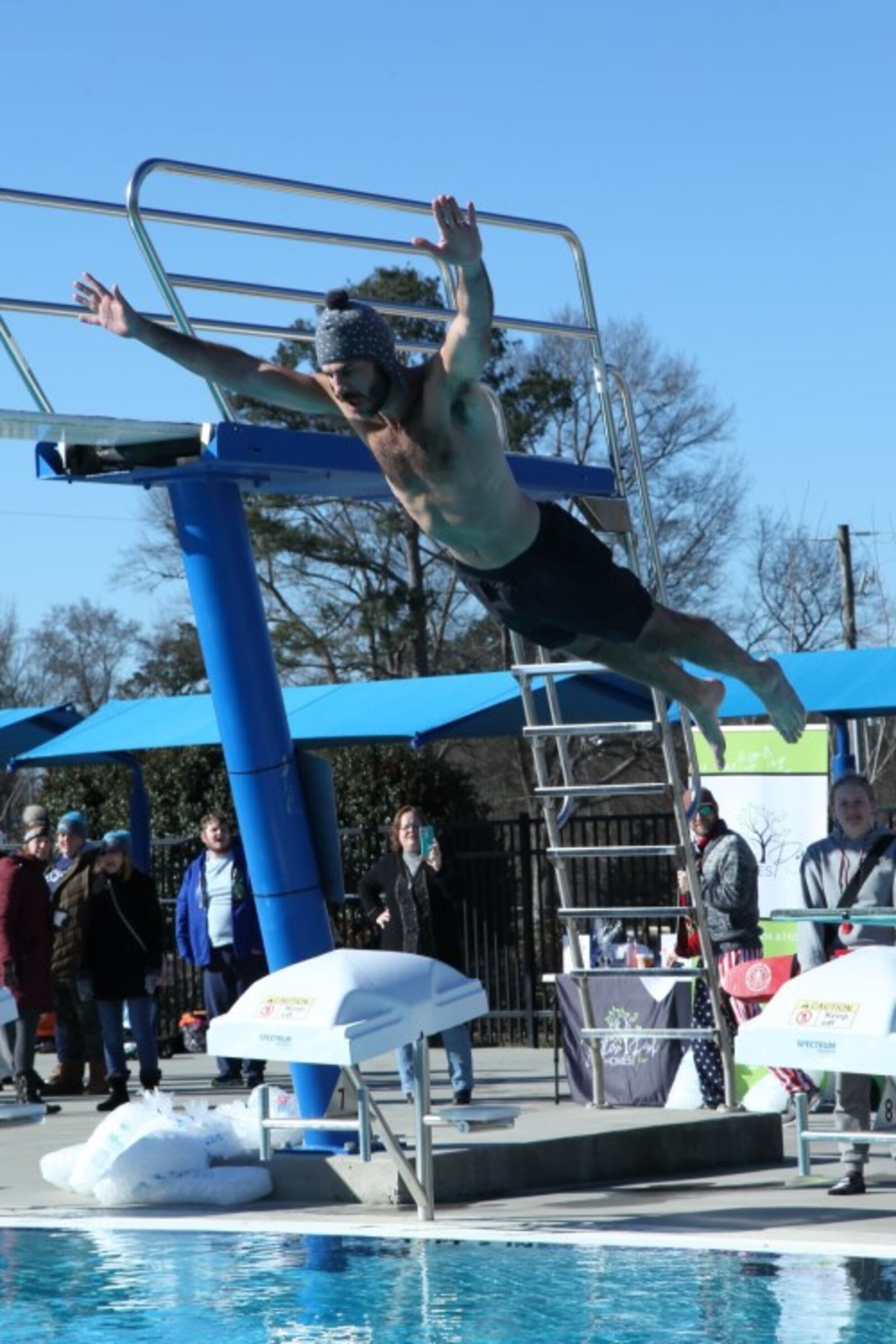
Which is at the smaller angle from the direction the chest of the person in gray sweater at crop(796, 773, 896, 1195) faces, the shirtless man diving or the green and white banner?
the shirtless man diving

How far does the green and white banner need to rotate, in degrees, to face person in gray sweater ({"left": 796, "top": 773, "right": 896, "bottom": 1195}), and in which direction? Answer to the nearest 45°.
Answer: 0° — it already faces them

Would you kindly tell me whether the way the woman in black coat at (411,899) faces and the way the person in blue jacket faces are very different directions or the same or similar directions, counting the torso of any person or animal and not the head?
same or similar directions

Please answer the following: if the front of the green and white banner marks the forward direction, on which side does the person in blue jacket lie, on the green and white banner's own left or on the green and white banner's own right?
on the green and white banner's own right

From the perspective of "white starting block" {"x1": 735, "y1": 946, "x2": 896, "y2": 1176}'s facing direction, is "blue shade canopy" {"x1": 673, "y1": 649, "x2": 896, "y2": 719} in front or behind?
behind

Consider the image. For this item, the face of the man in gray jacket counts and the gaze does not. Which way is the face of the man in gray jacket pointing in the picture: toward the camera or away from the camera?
toward the camera

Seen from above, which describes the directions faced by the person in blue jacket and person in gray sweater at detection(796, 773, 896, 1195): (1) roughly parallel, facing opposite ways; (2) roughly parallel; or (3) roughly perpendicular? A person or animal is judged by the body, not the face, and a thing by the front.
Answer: roughly parallel

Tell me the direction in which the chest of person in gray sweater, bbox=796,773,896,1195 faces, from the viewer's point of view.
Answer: toward the camera

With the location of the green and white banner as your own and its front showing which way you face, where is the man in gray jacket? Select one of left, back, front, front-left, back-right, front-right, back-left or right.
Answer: front

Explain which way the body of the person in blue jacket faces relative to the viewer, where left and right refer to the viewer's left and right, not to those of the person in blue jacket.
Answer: facing the viewer

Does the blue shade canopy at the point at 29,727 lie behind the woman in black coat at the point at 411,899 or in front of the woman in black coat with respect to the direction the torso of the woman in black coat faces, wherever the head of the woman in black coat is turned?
behind

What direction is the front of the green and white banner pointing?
toward the camera

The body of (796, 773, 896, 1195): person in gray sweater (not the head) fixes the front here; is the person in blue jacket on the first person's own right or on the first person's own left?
on the first person's own right

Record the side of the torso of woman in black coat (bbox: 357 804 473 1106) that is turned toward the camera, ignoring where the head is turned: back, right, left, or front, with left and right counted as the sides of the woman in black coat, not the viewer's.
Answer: front

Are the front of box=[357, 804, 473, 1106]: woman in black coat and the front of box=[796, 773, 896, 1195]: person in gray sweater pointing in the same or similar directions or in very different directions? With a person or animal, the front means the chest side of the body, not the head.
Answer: same or similar directions

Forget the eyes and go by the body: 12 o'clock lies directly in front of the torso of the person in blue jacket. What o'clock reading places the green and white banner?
The green and white banner is roughly at 9 o'clock from the person in blue jacket.
